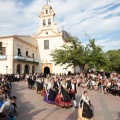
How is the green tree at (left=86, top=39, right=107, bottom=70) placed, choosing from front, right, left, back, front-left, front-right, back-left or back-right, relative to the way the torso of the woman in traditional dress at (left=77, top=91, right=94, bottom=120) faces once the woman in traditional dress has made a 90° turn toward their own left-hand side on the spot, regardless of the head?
front-left

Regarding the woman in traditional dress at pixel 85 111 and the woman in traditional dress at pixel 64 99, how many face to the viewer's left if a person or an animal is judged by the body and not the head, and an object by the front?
0

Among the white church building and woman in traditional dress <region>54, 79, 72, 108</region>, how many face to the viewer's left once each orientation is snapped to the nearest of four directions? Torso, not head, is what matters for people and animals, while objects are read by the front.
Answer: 0

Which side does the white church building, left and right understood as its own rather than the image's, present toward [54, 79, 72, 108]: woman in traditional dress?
front

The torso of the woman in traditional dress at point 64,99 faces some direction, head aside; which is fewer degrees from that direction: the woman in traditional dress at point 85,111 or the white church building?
the woman in traditional dress

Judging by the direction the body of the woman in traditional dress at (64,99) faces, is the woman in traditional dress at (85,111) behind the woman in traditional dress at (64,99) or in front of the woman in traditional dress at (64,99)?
in front

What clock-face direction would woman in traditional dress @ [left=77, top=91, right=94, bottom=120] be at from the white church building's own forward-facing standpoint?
The woman in traditional dress is roughly at 12 o'clock from the white church building.

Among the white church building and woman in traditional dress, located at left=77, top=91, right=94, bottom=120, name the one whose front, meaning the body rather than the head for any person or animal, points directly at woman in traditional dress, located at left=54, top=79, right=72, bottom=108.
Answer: the white church building
